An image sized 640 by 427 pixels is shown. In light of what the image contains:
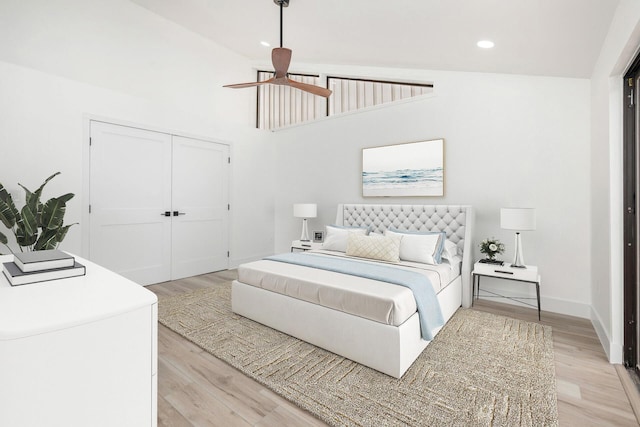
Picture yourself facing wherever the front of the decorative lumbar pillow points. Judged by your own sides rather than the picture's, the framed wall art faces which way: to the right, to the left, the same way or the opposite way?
the same way

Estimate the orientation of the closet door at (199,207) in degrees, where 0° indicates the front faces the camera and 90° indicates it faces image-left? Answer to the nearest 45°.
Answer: approximately 315°

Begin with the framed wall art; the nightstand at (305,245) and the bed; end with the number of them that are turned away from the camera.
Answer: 0

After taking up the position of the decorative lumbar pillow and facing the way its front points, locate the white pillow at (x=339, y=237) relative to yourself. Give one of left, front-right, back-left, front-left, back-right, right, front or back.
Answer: right

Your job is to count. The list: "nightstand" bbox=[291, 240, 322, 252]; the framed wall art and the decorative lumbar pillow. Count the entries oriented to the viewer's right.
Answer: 0

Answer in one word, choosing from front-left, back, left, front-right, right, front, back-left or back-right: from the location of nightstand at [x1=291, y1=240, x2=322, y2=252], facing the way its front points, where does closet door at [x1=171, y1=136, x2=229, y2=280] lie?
front-right

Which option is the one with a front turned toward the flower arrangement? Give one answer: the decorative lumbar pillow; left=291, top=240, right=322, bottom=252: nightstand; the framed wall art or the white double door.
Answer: the white double door

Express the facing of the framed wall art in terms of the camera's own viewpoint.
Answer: facing the viewer and to the left of the viewer

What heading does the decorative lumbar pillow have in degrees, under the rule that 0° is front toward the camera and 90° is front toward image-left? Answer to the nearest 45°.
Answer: approximately 45°

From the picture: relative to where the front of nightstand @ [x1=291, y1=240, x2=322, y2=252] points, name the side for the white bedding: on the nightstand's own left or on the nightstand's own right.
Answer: on the nightstand's own left

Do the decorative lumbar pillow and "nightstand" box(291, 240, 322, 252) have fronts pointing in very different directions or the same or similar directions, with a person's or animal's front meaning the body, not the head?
same or similar directions

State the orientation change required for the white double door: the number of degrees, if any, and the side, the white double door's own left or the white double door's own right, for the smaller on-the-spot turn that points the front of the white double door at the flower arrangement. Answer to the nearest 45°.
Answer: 0° — it already faces it

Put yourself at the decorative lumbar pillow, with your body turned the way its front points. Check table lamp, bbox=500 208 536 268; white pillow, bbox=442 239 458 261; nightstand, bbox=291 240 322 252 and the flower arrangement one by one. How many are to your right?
1

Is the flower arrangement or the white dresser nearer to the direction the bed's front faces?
the white dresser

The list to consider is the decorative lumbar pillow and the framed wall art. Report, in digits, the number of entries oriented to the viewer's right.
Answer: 0

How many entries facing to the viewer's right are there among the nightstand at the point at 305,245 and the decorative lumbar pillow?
0

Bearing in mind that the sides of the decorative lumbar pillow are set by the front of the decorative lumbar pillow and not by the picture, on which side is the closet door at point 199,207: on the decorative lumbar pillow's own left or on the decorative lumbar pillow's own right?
on the decorative lumbar pillow's own right

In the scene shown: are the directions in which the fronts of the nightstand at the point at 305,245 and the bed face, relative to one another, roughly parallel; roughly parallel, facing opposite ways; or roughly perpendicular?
roughly parallel
